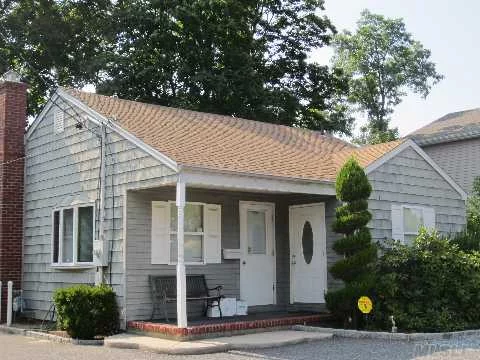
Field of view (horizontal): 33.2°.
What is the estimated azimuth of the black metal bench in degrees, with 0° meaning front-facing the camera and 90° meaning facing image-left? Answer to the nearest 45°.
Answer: approximately 315°

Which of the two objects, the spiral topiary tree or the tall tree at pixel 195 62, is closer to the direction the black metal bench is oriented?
the spiral topiary tree

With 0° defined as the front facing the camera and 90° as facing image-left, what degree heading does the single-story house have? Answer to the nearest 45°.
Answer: approximately 315°

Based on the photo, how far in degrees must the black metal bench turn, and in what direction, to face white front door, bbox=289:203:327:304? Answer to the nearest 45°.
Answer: approximately 90° to its left

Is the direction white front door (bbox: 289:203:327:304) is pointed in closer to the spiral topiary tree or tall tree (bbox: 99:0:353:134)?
the spiral topiary tree

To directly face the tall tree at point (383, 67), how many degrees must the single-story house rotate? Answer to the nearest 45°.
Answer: approximately 135° to its left

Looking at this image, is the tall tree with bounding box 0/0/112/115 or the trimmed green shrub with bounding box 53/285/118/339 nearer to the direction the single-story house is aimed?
the trimmed green shrub
